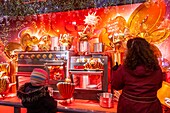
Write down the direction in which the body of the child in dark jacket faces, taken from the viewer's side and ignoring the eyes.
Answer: away from the camera

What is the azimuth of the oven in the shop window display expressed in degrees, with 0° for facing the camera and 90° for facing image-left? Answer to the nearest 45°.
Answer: approximately 0°

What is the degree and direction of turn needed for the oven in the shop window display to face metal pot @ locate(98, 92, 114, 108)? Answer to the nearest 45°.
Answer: approximately 45° to its left

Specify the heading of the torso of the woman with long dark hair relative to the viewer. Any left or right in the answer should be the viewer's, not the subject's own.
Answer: facing away from the viewer

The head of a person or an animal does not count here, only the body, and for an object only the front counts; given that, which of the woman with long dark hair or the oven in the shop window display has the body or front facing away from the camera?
the woman with long dark hair

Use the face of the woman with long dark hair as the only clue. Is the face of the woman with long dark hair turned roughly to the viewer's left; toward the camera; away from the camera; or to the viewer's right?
away from the camera
